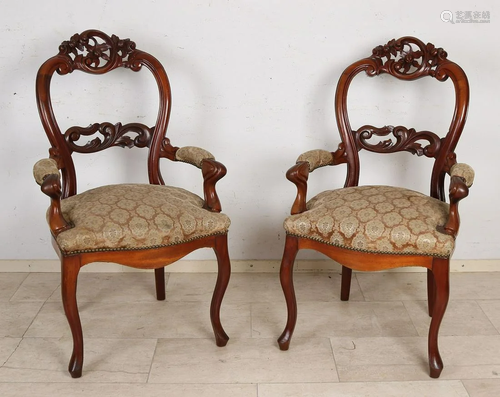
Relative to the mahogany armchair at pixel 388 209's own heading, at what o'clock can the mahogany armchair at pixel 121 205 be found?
the mahogany armchair at pixel 121 205 is roughly at 1 o'clock from the mahogany armchair at pixel 388 209.

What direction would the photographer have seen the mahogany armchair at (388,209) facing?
facing the viewer and to the left of the viewer

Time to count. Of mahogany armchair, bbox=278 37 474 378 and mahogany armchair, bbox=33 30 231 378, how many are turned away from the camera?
0

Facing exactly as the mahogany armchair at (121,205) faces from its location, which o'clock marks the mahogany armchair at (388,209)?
the mahogany armchair at (388,209) is roughly at 11 o'clock from the mahogany armchair at (121,205).

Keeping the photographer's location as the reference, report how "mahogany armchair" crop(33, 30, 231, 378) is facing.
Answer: facing the viewer and to the right of the viewer
